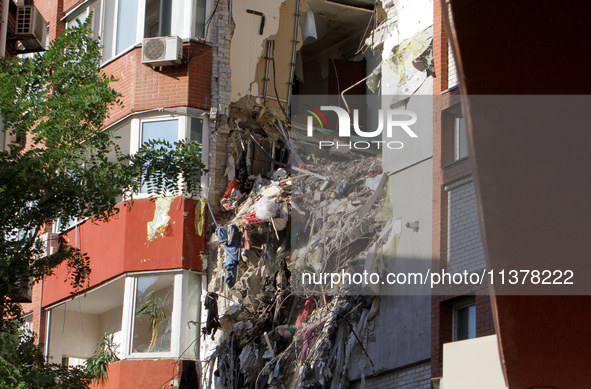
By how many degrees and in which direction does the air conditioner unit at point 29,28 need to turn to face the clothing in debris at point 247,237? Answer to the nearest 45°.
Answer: approximately 135° to its left

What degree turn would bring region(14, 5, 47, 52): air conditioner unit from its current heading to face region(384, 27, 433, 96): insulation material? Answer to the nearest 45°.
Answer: approximately 90° to its left

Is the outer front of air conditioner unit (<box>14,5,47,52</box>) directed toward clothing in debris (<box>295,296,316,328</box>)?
no

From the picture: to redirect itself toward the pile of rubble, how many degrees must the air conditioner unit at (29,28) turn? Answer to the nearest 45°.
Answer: approximately 135° to its left

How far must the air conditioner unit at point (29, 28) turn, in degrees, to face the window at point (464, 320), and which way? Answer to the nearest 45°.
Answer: approximately 90° to its left

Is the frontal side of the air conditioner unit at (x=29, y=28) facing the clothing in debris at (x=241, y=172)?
no
